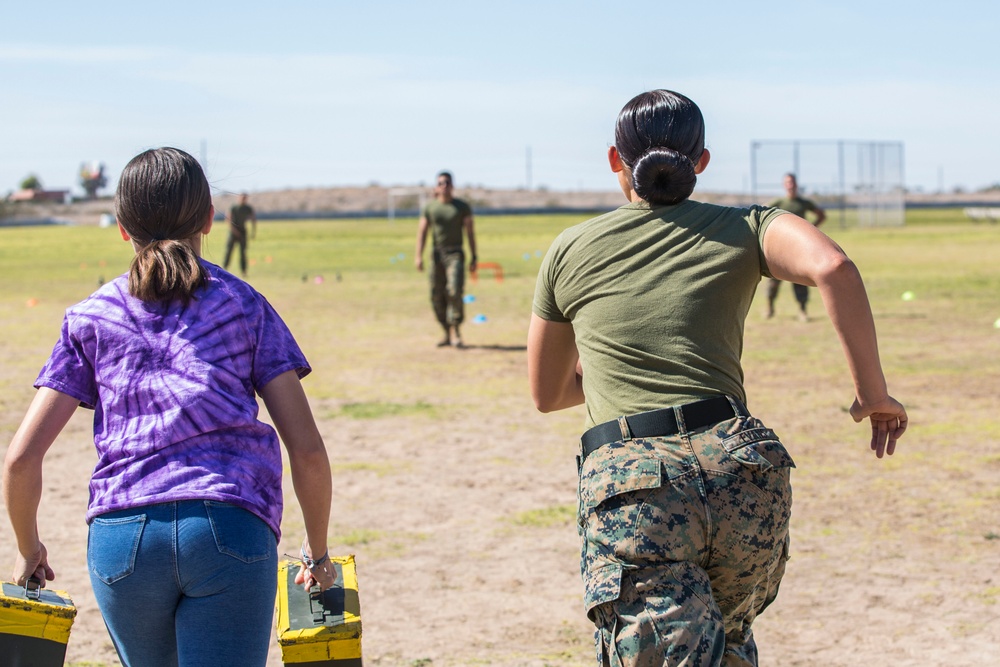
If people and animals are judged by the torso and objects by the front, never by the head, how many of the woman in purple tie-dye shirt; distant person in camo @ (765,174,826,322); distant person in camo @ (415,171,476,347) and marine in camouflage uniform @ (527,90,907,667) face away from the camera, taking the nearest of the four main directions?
2

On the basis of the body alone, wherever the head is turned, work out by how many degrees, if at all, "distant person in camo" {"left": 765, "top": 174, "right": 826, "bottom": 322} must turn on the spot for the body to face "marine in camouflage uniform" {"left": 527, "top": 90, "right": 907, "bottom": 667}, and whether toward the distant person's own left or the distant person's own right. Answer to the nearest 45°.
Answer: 0° — they already face them

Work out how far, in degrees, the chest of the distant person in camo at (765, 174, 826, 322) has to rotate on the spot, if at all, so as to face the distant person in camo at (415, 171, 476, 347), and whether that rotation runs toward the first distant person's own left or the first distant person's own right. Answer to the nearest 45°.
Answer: approximately 45° to the first distant person's own right

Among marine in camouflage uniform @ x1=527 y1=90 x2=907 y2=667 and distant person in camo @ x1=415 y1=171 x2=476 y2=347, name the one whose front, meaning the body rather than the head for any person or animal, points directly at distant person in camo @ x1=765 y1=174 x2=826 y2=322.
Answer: the marine in camouflage uniform

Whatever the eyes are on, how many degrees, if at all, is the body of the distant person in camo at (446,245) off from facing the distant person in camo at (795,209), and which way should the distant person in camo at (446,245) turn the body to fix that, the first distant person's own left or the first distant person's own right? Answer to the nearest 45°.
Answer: approximately 135° to the first distant person's own left

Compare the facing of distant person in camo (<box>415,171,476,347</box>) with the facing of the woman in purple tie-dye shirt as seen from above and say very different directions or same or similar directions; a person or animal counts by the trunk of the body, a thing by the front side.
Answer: very different directions

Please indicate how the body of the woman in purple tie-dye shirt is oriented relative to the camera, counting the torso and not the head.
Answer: away from the camera

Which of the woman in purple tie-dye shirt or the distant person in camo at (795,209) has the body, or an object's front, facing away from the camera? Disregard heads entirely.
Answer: the woman in purple tie-dye shirt

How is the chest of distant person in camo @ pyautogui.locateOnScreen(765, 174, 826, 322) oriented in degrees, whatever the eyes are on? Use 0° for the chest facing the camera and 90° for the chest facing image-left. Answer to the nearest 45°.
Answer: approximately 0°

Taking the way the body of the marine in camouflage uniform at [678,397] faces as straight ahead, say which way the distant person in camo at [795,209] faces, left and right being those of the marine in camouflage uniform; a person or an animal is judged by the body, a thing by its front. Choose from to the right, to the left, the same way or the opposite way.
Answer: the opposite way

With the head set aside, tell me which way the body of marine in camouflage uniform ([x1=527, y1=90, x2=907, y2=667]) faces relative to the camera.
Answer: away from the camera

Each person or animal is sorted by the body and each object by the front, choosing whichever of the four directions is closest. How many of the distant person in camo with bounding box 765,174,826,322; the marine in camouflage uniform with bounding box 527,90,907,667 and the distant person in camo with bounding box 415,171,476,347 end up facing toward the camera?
2
